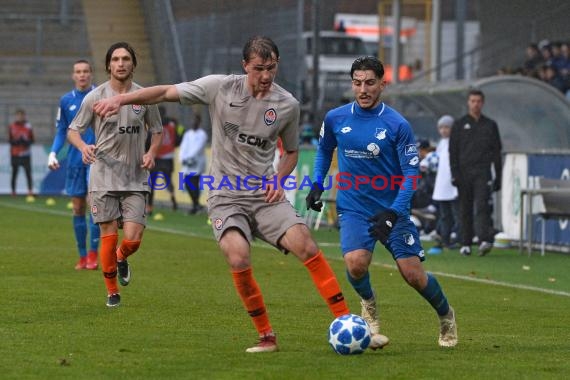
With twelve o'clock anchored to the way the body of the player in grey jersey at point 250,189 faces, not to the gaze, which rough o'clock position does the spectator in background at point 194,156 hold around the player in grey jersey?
The spectator in background is roughly at 6 o'clock from the player in grey jersey.

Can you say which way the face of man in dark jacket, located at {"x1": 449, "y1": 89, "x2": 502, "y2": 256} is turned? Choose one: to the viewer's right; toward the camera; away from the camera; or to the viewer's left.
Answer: toward the camera

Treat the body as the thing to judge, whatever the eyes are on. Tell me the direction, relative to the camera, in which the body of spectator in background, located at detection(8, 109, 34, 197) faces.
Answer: toward the camera

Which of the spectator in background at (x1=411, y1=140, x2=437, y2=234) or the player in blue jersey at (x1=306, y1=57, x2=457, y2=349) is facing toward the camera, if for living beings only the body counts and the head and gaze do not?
the player in blue jersey

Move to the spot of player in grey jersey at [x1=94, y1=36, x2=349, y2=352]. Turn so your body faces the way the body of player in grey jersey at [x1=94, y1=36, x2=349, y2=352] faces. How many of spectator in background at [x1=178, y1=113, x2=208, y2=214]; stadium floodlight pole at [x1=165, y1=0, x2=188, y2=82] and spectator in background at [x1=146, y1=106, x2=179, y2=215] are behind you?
3

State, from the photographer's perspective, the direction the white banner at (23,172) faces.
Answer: facing the viewer

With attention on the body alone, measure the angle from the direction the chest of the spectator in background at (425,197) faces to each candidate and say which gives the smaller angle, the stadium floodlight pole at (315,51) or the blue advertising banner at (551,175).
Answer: the stadium floodlight pole

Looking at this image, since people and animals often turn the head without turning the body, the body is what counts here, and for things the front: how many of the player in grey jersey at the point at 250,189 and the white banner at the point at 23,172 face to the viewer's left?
0

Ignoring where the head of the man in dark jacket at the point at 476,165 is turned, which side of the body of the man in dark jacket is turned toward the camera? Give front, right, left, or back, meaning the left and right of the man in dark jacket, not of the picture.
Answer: front

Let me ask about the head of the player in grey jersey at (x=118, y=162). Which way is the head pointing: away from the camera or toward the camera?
toward the camera

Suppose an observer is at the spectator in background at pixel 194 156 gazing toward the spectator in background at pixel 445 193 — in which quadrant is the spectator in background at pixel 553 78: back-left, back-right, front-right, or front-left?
front-left

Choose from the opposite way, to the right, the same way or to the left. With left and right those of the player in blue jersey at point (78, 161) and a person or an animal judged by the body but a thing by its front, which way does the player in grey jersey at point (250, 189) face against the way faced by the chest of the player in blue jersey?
the same way

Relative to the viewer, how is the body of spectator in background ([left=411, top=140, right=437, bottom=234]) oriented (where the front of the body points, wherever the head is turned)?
to the viewer's left
